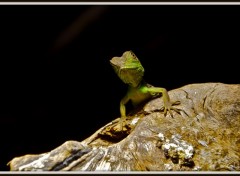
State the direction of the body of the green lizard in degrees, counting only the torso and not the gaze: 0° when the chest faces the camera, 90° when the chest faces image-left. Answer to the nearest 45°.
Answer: approximately 45°
